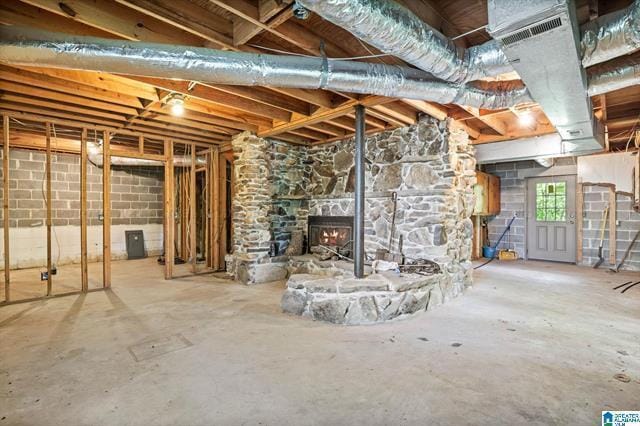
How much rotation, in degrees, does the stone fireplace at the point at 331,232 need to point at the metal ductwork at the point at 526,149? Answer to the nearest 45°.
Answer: approximately 90° to its left

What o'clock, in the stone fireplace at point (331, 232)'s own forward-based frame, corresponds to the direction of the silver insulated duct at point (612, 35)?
The silver insulated duct is roughly at 11 o'clock from the stone fireplace.

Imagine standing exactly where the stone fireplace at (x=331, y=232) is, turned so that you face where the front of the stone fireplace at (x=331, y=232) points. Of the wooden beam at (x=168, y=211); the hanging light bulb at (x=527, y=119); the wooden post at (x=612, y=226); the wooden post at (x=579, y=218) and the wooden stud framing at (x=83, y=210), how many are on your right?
2

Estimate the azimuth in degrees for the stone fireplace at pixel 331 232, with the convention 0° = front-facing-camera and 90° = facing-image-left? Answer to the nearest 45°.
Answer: approximately 0°

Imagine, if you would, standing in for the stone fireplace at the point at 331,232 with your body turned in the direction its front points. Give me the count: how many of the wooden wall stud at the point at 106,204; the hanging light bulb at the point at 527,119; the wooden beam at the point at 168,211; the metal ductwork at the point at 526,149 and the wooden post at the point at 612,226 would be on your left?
3

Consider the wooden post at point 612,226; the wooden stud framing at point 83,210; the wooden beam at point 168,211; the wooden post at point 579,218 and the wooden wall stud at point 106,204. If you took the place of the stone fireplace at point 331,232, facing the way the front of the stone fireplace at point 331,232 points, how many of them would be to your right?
3

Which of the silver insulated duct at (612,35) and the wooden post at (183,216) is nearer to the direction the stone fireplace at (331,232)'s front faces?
the silver insulated duct

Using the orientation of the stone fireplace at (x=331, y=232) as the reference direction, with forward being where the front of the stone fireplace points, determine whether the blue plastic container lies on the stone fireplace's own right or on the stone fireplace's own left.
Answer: on the stone fireplace's own left
